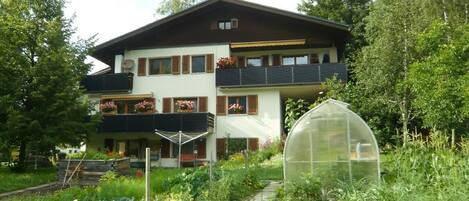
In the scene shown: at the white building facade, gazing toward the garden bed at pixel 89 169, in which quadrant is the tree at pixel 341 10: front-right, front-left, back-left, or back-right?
back-left

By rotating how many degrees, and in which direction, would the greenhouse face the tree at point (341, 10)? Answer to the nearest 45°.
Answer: approximately 180°

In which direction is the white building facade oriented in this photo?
toward the camera

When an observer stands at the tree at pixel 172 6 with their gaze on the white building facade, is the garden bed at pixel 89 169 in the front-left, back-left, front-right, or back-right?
front-right

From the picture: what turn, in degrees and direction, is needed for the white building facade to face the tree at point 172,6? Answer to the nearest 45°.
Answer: approximately 180°

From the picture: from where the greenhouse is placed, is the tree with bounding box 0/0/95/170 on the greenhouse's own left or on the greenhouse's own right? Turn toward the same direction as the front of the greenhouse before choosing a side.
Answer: on the greenhouse's own right

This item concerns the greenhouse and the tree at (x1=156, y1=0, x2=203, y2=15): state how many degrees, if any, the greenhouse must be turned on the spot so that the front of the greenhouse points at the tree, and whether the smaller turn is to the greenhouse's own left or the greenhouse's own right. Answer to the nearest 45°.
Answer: approximately 135° to the greenhouse's own right

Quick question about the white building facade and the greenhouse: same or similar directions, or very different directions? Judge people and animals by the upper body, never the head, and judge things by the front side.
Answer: same or similar directions

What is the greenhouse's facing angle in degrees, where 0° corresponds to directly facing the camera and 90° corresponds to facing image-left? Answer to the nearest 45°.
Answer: approximately 0°

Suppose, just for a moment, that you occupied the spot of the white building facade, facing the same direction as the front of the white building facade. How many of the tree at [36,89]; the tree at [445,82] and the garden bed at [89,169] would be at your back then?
0

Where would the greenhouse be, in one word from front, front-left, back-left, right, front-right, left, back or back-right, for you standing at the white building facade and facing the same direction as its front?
front

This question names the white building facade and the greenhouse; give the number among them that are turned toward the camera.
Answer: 2

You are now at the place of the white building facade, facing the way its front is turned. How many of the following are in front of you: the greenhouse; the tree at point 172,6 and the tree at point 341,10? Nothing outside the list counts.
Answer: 1

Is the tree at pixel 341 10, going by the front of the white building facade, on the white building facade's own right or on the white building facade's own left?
on the white building facade's own left

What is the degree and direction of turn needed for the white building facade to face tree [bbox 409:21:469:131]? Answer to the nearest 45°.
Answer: approximately 45° to its left
